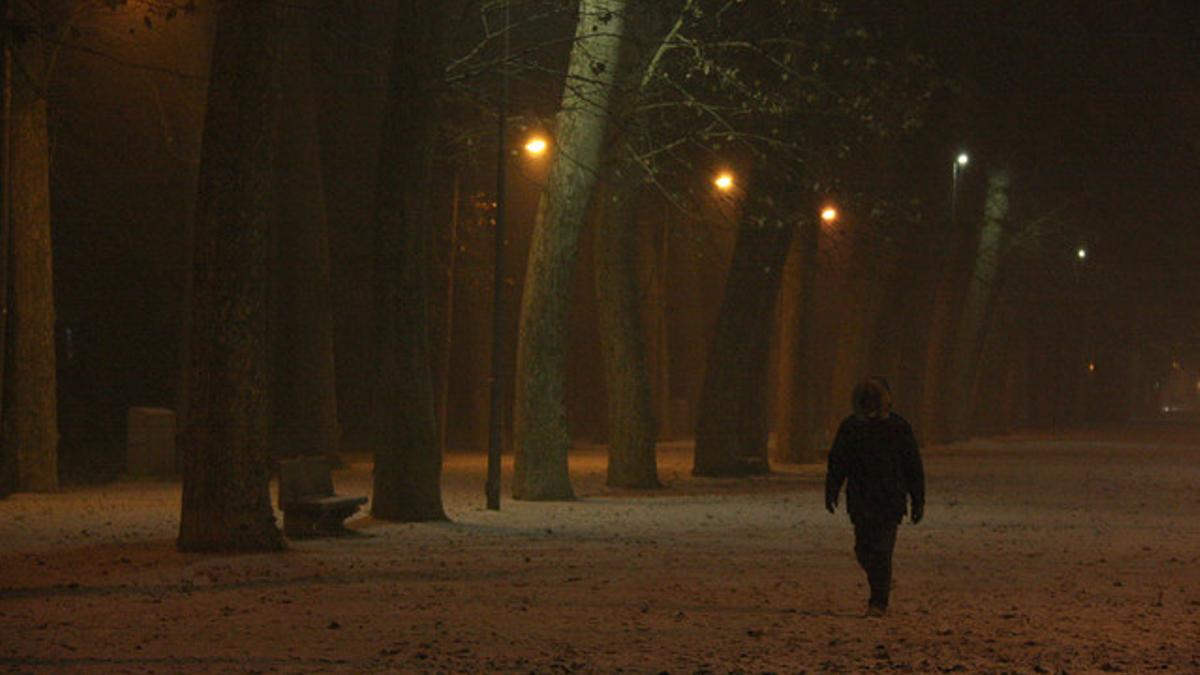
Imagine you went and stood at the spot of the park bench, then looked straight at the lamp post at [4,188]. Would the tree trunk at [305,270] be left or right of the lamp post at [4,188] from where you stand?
right

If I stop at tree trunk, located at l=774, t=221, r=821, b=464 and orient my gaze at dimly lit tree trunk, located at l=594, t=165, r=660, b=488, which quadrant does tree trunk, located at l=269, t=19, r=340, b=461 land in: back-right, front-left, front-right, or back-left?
front-right

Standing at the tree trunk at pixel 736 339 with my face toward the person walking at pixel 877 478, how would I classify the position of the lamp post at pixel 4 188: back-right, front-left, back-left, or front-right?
front-right

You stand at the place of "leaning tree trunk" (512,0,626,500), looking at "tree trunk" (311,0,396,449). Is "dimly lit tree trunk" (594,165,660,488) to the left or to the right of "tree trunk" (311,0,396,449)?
right
